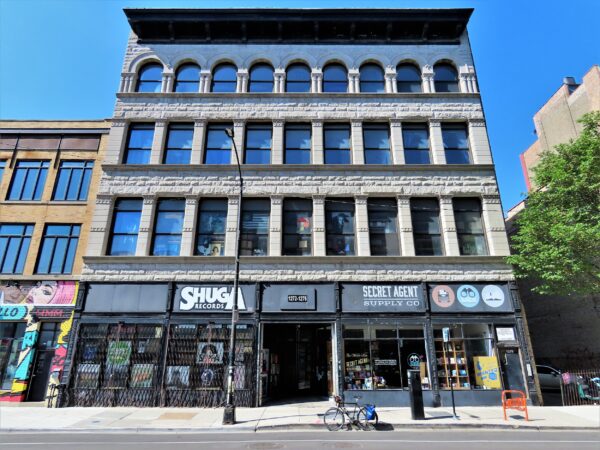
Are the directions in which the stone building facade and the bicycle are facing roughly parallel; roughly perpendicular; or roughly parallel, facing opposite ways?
roughly perpendicular

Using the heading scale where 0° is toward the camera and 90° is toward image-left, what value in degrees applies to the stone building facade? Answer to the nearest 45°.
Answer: approximately 0°
